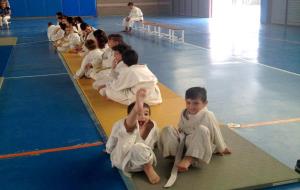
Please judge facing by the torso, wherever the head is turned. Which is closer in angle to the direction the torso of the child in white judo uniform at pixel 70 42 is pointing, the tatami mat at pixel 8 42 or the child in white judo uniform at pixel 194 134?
the tatami mat

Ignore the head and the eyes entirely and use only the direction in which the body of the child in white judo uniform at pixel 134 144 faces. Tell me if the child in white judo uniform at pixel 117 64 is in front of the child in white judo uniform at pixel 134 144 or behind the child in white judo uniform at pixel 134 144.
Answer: behind

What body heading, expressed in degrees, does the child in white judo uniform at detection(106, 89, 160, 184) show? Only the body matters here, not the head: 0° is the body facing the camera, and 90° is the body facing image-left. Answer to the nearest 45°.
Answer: approximately 315°

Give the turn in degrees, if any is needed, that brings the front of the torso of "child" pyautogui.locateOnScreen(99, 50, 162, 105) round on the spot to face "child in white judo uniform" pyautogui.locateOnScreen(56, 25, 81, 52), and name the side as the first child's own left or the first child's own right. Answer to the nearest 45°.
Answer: approximately 45° to the first child's own right

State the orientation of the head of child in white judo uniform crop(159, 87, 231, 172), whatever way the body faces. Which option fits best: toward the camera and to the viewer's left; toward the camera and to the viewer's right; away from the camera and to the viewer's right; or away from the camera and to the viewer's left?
toward the camera and to the viewer's left
